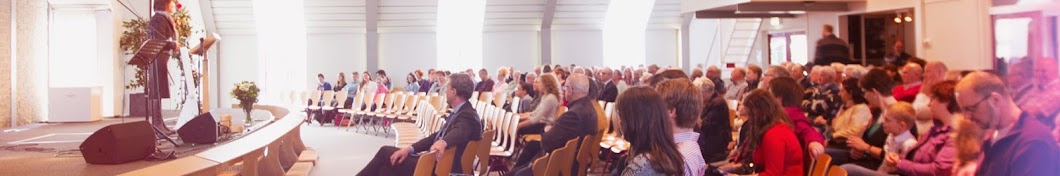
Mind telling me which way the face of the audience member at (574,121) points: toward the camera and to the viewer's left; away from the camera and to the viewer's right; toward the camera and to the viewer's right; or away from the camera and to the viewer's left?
away from the camera and to the viewer's left

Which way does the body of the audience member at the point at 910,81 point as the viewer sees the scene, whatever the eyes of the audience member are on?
to the viewer's left

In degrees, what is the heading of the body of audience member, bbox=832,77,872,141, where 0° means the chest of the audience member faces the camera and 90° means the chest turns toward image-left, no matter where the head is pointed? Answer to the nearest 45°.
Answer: approximately 90°

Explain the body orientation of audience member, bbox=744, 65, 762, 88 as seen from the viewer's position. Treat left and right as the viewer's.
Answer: facing to the left of the viewer

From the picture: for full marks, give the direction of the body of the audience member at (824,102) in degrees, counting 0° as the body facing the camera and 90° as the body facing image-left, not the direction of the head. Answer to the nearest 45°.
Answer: approximately 45°

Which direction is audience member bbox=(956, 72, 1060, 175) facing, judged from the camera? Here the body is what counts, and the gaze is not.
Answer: to the viewer's left

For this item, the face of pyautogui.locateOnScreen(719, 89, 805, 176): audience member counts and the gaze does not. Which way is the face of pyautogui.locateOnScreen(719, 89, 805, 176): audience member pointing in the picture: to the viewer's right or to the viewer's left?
to the viewer's left

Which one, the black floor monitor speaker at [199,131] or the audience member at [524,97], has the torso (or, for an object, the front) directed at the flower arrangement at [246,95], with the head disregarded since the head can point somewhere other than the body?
the audience member
